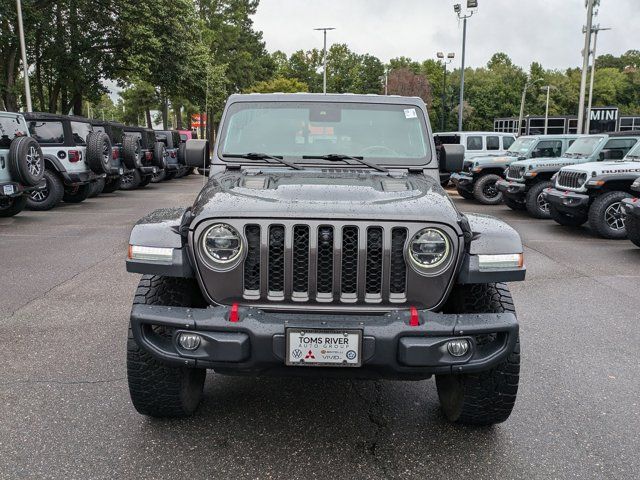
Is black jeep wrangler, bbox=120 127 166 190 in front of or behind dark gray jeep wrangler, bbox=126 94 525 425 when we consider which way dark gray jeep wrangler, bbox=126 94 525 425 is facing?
behind

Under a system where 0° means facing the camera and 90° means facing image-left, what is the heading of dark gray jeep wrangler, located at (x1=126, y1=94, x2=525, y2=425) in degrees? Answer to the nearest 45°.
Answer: approximately 0°
